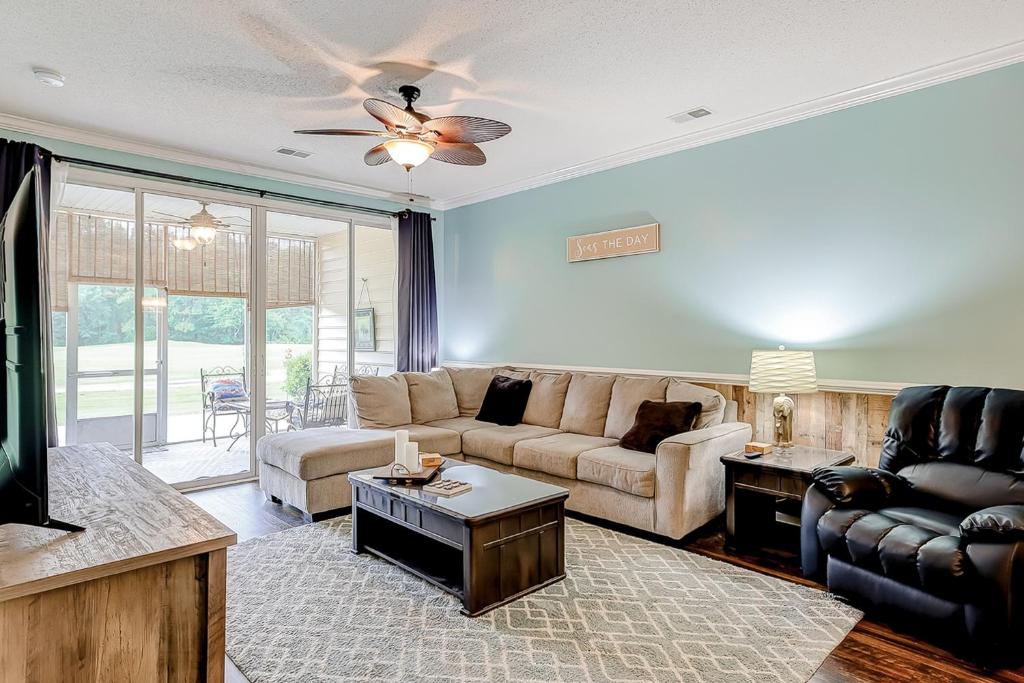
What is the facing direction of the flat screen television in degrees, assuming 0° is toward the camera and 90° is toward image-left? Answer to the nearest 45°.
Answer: approximately 270°

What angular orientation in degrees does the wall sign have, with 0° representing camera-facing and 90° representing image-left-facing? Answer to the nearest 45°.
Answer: approximately 45°

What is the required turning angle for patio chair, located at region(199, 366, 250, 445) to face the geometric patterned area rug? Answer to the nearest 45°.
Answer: approximately 45° to its right

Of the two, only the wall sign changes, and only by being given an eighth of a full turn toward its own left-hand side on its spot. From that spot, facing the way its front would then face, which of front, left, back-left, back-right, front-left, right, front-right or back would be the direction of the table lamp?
front-left

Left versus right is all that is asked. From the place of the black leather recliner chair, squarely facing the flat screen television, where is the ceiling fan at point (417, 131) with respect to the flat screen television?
right

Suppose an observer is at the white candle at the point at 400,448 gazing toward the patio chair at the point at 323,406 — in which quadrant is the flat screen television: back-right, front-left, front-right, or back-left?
back-left

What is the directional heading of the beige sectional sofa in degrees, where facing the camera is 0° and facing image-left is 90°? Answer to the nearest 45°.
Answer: approximately 45°

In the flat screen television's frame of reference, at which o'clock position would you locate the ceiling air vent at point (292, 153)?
The ceiling air vent is roughly at 10 o'clock from the flat screen television.
